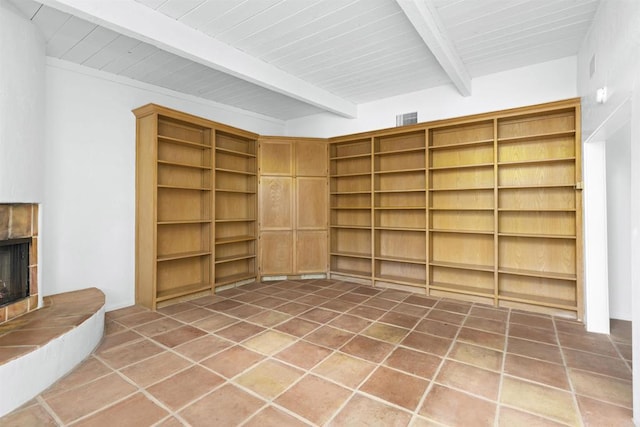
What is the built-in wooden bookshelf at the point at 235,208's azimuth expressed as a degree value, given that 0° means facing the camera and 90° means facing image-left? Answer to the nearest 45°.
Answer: approximately 315°

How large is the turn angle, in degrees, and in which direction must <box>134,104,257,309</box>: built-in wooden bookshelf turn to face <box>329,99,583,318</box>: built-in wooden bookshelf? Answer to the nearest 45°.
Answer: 0° — it already faces it
